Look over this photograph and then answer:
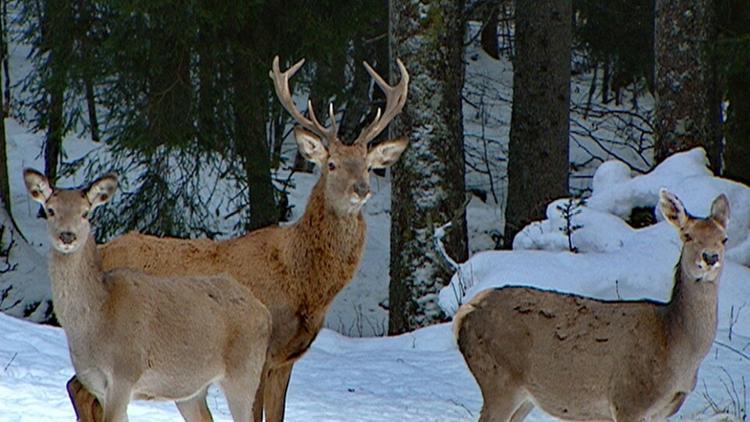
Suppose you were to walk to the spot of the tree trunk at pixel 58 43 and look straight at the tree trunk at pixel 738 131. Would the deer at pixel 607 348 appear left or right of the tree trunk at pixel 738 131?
right

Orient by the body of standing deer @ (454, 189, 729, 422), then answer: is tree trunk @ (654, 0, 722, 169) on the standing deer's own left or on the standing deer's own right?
on the standing deer's own left

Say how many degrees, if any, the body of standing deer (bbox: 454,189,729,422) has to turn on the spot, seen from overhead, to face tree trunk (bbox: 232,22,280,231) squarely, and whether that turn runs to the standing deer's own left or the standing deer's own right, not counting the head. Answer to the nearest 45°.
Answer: approximately 135° to the standing deer's own left

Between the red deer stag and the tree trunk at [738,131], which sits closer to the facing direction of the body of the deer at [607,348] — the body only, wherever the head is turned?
the tree trunk

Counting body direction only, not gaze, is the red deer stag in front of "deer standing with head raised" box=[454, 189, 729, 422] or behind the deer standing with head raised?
behind

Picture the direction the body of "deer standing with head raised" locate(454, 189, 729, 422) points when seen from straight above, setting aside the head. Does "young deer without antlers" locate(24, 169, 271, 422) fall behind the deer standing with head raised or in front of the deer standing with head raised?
behind

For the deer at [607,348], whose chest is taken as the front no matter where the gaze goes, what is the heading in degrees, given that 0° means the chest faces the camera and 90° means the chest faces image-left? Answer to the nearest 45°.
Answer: approximately 270°

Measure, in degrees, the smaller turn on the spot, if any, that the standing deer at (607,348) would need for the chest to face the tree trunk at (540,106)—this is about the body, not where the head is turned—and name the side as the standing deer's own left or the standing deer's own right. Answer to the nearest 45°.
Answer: approximately 90° to the standing deer's own left
